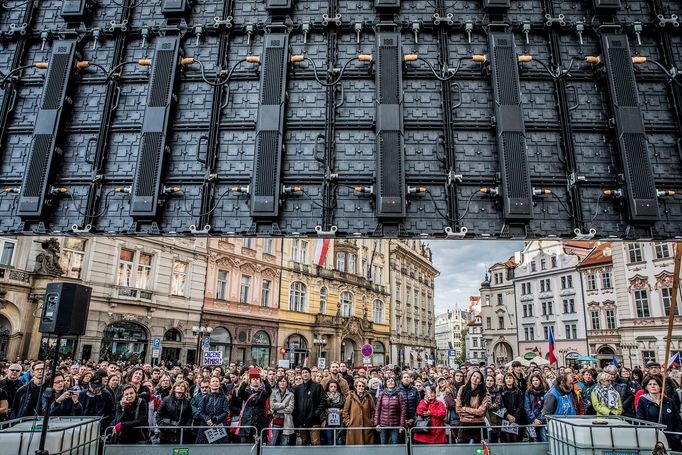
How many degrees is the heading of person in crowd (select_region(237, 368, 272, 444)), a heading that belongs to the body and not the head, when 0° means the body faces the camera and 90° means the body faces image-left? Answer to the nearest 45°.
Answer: approximately 0°

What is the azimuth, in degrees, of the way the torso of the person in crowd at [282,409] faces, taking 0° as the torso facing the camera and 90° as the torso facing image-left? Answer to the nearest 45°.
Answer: approximately 0°

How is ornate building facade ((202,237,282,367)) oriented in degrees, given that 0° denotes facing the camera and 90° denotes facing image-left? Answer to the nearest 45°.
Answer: approximately 315°

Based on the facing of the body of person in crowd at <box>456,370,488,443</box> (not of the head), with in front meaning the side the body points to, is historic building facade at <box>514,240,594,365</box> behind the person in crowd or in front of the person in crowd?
behind

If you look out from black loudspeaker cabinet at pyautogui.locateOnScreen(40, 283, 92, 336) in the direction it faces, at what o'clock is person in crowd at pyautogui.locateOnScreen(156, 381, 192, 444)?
The person in crowd is roughly at 12 o'clock from the black loudspeaker cabinet.
